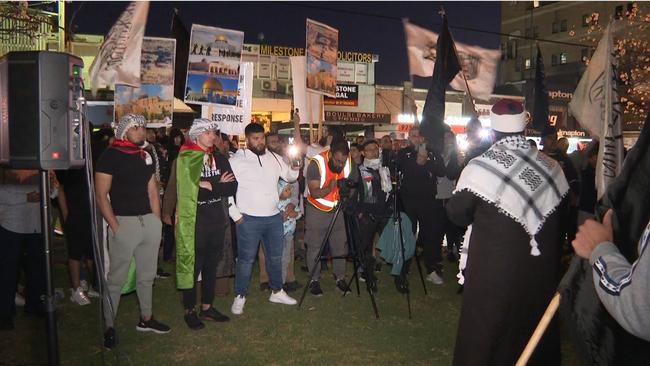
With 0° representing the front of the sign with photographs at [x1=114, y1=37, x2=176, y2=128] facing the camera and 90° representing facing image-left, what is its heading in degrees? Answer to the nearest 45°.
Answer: approximately 0°

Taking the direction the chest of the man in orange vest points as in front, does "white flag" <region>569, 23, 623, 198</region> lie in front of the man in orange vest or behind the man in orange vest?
in front

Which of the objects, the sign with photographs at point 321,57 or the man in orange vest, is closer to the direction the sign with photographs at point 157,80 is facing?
the man in orange vest

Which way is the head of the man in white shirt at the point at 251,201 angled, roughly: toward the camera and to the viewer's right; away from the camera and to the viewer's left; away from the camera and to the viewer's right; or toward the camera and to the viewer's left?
toward the camera and to the viewer's right

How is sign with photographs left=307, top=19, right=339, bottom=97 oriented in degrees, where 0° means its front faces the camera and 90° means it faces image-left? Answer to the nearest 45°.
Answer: approximately 315°

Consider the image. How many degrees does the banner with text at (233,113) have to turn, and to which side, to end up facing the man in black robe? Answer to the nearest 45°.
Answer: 0° — it already faces them

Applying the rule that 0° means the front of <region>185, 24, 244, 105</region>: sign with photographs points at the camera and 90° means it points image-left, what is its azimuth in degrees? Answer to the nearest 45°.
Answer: approximately 0°

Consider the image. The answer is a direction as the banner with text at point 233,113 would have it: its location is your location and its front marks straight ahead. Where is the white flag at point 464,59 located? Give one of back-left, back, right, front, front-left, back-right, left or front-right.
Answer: left

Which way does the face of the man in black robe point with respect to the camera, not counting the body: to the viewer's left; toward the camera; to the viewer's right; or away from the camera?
away from the camera
